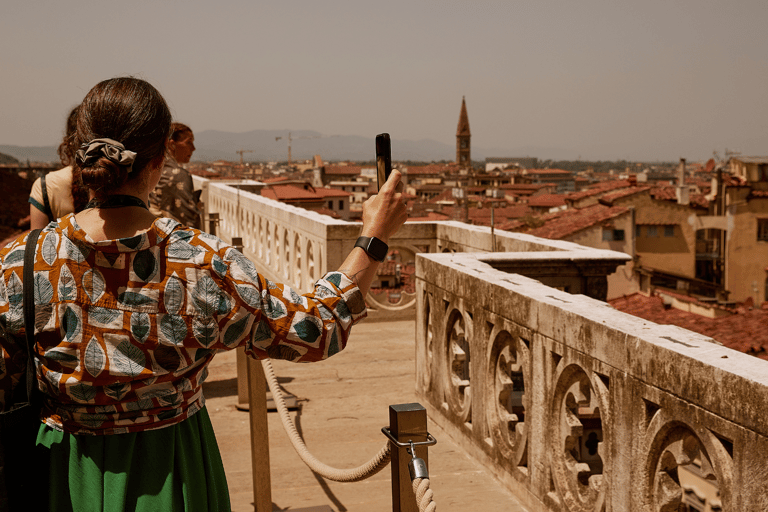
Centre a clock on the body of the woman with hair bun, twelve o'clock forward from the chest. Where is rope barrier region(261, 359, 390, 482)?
The rope barrier is roughly at 1 o'clock from the woman with hair bun.

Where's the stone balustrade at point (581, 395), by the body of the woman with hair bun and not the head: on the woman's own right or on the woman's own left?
on the woman's own right

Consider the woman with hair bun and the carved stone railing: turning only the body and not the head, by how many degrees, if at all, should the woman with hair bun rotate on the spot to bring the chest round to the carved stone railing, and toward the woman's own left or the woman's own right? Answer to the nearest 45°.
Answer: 0° — they already face it

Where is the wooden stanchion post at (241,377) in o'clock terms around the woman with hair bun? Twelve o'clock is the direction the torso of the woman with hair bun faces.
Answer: The wooden stanchion post is roughly at 12 o'clock from the woman with hair bun.

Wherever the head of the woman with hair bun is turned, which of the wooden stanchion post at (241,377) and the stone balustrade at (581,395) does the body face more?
the wooden stanchion post

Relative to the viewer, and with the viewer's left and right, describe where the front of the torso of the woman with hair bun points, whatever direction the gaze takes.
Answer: facing away from the viewer
